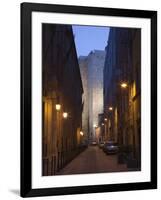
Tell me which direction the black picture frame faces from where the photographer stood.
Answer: facing the viewer and to the right of the viewer
